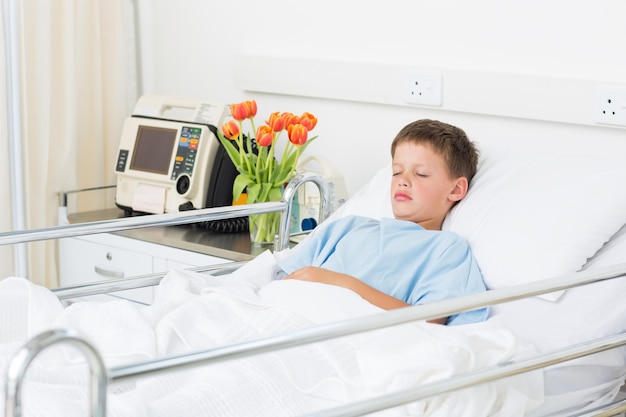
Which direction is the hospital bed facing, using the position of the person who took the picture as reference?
facing the viewer and to the left of the viewer

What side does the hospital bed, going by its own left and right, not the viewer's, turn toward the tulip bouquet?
right

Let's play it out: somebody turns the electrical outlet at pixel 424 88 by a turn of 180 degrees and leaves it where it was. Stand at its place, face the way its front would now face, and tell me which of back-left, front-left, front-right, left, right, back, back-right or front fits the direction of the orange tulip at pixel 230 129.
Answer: back-left

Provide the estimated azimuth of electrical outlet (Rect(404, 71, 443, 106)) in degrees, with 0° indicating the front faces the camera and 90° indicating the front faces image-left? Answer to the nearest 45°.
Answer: approximately 45°

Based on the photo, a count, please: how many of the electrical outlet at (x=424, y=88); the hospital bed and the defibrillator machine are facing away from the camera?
0

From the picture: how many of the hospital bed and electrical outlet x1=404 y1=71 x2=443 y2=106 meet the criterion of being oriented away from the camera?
0

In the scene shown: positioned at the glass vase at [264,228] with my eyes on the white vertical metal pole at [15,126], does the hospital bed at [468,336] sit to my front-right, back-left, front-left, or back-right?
back-left

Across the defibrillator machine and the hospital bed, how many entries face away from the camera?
0

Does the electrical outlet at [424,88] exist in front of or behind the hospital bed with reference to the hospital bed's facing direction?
behind

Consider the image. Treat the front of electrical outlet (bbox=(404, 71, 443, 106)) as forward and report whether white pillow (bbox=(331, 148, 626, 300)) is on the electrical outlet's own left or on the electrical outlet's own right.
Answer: on the electrical outlet's own left
